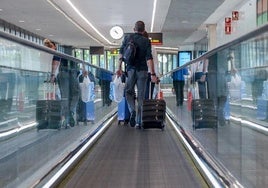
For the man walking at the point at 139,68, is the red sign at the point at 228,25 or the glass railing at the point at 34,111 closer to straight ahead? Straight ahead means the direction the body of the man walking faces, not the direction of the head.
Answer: the red sign

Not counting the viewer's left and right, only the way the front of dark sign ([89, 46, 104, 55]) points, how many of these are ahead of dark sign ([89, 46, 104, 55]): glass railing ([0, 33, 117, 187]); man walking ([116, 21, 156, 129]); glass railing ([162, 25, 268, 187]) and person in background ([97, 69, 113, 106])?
4

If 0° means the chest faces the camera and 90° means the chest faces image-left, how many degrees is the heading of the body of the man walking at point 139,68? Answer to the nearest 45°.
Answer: approximately 180°

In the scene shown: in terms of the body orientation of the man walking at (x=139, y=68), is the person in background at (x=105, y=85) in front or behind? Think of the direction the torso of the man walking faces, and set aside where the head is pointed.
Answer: in front

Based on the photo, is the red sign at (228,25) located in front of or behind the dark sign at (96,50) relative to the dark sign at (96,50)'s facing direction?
in front

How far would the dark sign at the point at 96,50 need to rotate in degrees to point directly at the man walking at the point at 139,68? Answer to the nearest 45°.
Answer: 0° — it already faces them

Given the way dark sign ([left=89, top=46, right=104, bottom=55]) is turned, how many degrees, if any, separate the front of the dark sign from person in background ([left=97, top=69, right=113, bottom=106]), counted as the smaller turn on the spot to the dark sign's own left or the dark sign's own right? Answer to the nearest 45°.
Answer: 0° — it already faces them

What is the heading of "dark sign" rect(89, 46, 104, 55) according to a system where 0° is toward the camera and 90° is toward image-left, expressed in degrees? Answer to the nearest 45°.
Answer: approximately 0°

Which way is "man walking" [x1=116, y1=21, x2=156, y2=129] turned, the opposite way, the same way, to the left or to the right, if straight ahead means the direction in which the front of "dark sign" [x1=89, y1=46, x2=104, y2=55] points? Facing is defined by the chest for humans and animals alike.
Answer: the opposite way
